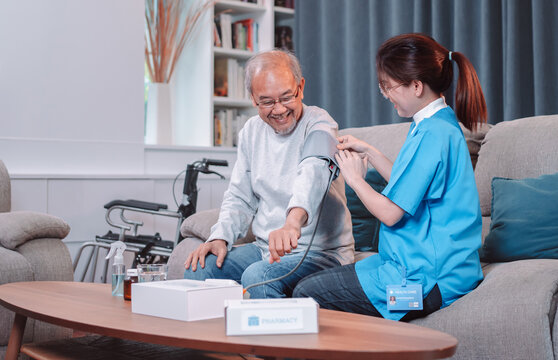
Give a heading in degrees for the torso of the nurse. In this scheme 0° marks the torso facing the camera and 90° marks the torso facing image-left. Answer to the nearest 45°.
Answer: approximately 90°

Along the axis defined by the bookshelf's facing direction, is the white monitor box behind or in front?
in front

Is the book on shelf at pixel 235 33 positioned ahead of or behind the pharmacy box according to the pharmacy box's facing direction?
behind

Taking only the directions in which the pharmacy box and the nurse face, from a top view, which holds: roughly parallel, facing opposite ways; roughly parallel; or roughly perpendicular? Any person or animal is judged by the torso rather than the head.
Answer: roughly perpendicular

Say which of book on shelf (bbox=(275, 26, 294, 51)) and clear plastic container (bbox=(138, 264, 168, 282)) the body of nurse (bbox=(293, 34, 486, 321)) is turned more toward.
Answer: the clear plastic container

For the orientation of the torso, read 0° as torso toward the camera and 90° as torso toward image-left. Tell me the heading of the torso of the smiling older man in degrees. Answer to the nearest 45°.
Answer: approximately 45°

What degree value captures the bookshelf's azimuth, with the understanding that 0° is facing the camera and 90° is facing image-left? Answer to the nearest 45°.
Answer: approximately 315°

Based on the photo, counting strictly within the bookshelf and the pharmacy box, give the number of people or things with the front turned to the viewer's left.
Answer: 0

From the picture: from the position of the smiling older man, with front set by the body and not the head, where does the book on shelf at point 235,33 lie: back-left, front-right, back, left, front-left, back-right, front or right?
back-right

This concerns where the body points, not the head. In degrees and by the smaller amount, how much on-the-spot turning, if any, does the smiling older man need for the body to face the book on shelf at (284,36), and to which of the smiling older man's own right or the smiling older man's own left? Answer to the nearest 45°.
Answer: approximately 135° to the smiling older man's own right

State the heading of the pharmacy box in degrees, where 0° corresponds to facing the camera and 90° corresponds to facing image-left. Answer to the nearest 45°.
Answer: approximately 0°

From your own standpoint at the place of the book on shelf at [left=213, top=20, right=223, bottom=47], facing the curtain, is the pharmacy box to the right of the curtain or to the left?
right

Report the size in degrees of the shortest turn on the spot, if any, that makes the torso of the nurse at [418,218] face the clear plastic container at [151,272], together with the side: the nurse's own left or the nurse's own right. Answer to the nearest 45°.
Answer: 0° — they already face it
